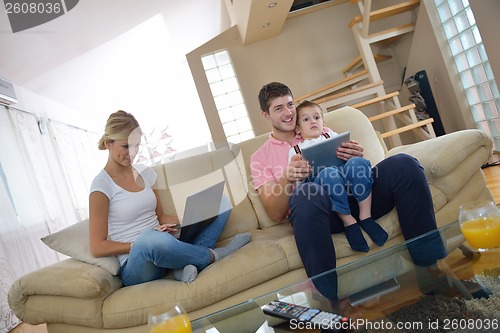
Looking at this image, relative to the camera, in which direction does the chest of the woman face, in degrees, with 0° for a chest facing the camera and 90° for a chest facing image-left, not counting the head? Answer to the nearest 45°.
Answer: approximately 315°

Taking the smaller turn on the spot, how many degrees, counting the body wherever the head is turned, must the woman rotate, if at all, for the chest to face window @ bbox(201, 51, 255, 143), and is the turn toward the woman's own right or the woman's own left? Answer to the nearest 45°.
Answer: approximately 135° to the woman's own left

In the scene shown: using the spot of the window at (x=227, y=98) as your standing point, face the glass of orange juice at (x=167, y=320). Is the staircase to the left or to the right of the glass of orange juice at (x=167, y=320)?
left

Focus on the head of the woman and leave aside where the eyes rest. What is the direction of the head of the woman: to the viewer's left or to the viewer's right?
to the viewer's right

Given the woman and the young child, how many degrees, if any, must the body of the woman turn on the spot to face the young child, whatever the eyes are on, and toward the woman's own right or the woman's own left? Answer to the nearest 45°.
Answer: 0° — they already face them

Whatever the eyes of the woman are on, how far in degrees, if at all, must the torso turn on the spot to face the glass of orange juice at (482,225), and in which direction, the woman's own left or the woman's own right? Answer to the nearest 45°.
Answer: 0° — they already face it

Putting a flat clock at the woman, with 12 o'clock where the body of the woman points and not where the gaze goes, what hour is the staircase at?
The staircase is roughly at 9 o'clock from the woman.

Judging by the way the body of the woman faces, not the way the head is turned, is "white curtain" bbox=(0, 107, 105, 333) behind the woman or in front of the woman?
behind

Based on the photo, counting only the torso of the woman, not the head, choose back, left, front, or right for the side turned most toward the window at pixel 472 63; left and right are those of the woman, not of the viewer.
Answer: left
